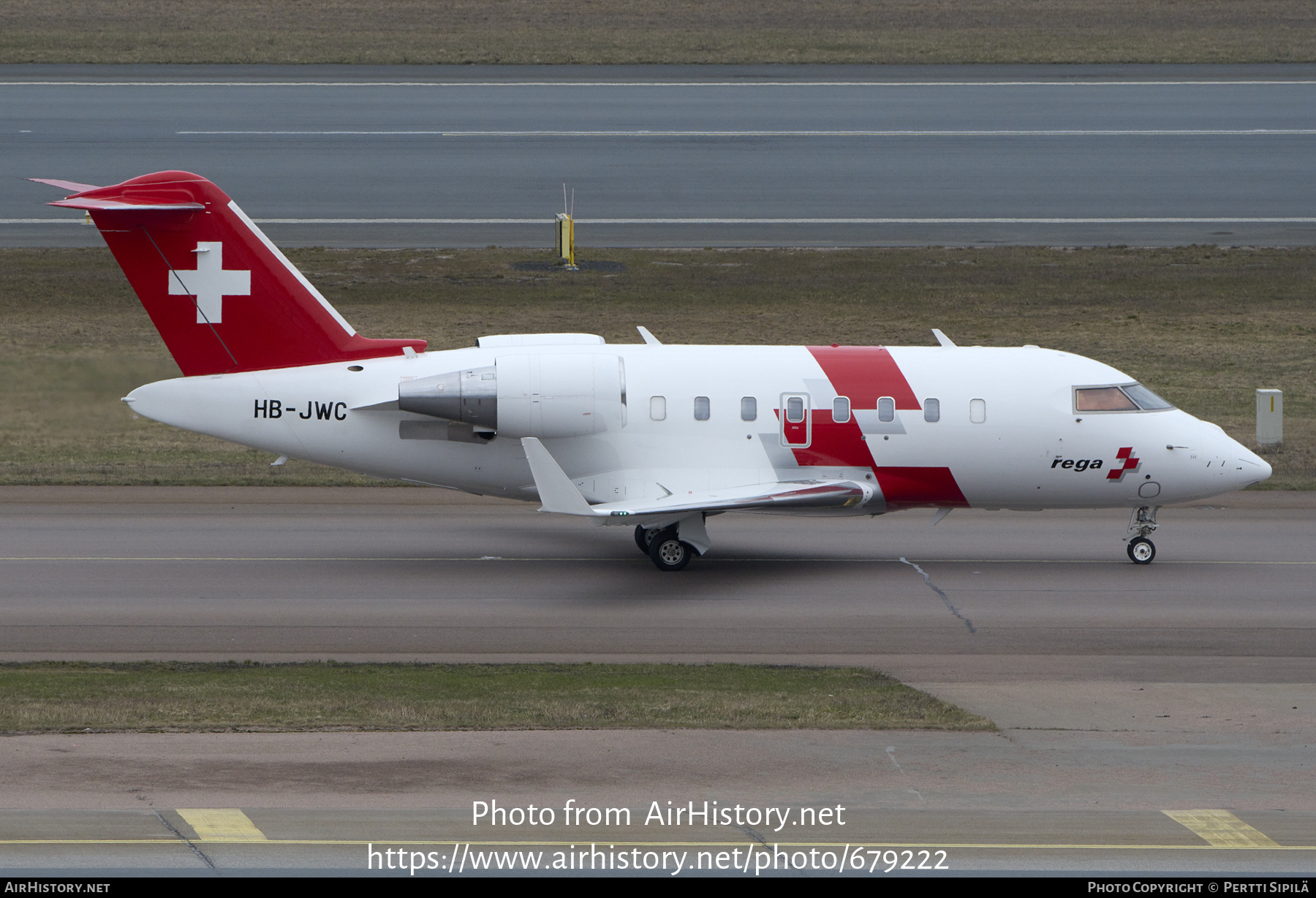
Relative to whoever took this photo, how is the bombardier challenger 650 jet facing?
facing to the right of the viewer
